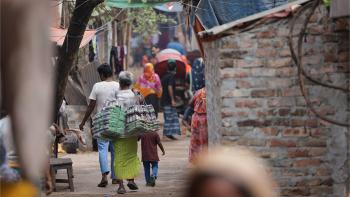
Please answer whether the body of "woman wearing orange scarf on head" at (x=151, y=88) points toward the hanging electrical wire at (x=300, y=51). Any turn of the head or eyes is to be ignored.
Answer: yes
